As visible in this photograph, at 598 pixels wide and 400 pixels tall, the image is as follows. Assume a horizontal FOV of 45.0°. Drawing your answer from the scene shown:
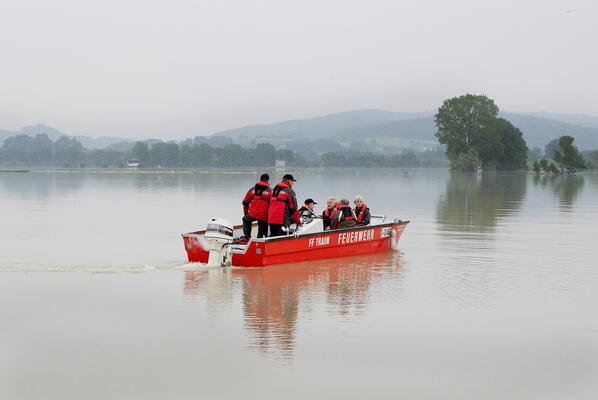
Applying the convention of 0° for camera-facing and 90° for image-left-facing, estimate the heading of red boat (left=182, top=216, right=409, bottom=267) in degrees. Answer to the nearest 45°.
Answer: approximately 225°

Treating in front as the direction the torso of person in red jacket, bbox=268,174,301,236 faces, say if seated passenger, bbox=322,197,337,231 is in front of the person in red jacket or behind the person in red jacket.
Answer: in front

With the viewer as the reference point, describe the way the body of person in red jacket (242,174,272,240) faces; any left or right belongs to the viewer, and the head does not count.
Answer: facing away from the viewer and to the right of the viewer

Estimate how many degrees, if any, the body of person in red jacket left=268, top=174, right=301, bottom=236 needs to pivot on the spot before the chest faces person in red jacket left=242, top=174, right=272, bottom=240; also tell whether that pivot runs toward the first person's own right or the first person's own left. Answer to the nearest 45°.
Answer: approximately 90° to the first person's own left

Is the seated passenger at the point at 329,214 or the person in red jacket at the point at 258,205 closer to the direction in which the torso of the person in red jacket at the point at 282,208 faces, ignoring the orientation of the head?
the seated passenger

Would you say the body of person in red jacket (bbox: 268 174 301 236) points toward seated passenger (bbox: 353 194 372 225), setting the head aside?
yes
